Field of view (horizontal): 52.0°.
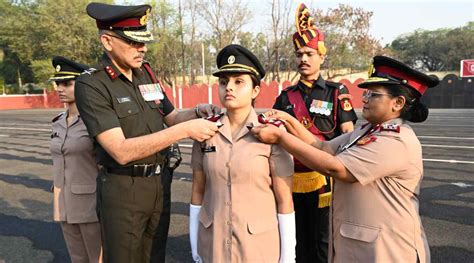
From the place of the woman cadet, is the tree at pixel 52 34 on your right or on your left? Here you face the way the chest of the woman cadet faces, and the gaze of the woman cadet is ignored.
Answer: on your right

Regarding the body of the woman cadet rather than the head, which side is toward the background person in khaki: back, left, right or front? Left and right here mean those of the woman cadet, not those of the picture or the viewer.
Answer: right

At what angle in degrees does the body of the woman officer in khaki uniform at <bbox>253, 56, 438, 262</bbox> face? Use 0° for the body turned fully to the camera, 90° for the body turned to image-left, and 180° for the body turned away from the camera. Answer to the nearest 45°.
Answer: approximately 90°

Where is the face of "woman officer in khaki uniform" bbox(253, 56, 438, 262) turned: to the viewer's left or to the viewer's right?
to the viewer's left

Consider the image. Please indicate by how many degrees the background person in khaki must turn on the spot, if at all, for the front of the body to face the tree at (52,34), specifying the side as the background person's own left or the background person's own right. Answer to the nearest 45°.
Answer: approximately 135° to the background person's own right

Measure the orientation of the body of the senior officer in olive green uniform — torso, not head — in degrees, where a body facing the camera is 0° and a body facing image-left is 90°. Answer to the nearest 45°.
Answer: approximately 315°

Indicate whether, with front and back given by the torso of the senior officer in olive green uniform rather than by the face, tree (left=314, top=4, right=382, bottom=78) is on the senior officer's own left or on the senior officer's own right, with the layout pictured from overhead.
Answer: on the senior officer's own left

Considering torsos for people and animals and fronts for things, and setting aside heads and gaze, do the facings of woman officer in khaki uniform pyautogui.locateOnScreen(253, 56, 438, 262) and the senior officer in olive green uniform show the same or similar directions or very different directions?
very different directions

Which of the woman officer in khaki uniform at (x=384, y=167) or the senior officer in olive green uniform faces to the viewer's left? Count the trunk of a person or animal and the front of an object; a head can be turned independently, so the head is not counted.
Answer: the woman officer in khaki uniform

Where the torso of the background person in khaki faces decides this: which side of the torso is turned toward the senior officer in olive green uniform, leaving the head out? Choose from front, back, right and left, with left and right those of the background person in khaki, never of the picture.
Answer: left

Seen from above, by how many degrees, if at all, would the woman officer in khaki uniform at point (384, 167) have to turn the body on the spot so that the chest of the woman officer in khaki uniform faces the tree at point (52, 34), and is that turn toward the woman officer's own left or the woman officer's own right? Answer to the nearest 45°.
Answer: approximately 45° to the woman officer's own right

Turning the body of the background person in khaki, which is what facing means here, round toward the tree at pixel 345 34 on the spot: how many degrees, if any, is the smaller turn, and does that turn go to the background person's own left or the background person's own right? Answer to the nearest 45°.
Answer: approximately 180°
